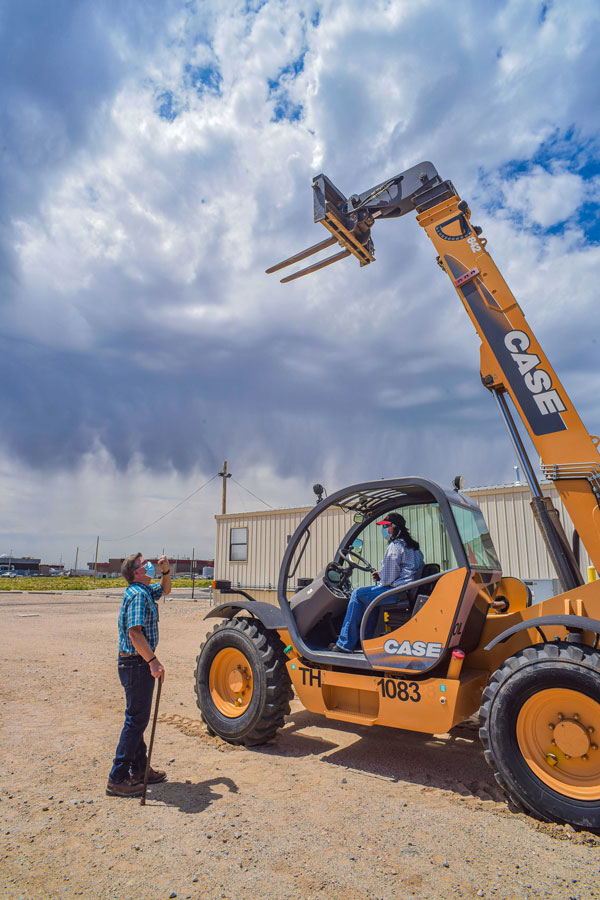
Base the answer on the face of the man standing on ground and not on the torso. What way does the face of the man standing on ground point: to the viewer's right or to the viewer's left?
to the viewer's right

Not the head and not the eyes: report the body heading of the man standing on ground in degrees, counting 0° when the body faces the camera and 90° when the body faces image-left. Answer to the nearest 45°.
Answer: approximately 270°

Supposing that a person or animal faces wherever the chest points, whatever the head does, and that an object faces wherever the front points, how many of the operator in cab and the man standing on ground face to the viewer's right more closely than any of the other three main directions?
1

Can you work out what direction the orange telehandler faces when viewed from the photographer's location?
facing away from the viewer and to the left of the viewer

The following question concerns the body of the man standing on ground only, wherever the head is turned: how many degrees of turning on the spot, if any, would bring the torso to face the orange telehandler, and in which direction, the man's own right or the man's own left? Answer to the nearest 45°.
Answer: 0° — they already face it

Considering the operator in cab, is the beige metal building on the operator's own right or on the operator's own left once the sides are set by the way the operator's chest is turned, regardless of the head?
on the operator's own right

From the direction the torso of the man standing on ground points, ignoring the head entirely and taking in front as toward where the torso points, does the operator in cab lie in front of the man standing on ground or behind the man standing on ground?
in front

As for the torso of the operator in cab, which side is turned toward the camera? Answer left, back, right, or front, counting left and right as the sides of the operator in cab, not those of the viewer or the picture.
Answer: left

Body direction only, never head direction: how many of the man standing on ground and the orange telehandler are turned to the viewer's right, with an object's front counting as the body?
1
